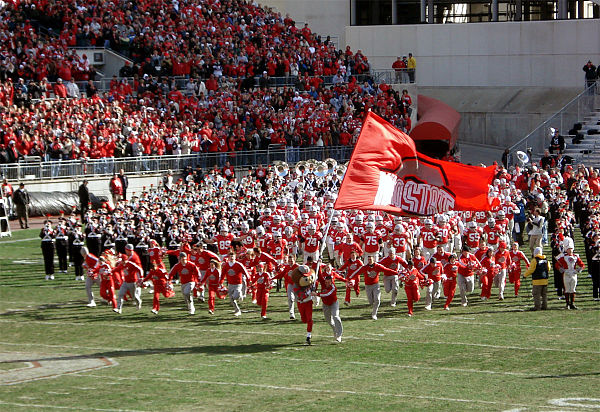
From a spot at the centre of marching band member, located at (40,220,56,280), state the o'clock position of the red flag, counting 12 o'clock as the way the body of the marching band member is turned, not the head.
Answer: The red flag is roughly at 11 o'clock from the marching band member.

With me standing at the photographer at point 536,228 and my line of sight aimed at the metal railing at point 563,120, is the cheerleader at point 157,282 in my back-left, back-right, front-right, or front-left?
back-left

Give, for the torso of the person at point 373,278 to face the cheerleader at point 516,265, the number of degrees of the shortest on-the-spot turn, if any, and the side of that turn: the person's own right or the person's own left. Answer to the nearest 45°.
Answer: approximately 135° to the person's own left

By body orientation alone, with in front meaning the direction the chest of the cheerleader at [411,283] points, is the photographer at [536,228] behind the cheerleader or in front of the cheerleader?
behind

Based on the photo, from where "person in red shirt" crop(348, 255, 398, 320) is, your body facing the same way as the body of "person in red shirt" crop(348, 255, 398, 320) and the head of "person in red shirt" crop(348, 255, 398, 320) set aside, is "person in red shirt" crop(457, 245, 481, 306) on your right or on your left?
on your left

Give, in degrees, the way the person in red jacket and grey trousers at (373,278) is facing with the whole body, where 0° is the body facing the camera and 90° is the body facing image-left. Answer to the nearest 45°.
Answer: approximately 0°
